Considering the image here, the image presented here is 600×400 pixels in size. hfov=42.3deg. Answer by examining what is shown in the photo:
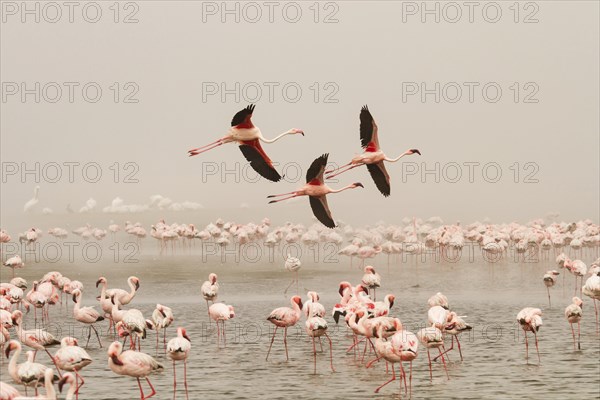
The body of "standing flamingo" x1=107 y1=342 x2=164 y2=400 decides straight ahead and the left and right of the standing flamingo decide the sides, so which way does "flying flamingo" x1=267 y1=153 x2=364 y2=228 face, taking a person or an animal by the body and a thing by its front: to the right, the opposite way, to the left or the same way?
the opposite way

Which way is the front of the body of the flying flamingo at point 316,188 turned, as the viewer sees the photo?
to the viewer's right

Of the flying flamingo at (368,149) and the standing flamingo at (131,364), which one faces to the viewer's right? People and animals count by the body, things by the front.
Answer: the flying flamingo

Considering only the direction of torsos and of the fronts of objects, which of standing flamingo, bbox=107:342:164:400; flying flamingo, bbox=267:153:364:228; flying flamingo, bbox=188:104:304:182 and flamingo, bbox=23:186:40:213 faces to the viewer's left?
the standing flamingo

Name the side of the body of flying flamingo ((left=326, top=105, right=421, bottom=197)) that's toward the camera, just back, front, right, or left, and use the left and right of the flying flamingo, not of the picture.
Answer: right

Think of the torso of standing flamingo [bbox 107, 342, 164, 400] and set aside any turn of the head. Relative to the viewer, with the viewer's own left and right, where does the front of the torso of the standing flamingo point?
facing to the left of the viewer

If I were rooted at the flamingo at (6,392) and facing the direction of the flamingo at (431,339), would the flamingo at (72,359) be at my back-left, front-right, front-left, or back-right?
front-left

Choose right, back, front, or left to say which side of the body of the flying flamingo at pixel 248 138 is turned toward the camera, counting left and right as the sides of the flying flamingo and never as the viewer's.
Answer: right

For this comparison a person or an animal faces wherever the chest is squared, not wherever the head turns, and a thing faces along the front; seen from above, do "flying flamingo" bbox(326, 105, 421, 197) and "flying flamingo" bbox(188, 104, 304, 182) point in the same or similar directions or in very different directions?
same or similar directions
